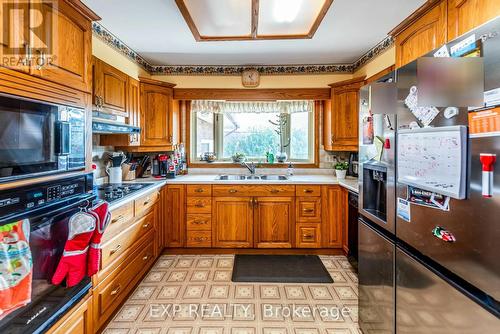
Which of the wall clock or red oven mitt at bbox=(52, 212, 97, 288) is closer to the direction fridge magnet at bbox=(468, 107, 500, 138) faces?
the red oven mitt

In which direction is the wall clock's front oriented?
toward the camera

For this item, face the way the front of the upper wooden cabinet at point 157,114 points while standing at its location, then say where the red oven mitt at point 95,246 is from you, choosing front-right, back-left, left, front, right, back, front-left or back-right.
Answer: front-right

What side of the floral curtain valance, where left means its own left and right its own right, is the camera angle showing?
front

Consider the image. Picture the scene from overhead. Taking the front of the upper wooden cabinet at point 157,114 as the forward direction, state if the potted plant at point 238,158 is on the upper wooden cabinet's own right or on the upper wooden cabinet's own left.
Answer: on the upper wooden cabinet's own left

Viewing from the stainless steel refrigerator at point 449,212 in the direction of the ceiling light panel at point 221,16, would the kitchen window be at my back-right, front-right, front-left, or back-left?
front-right

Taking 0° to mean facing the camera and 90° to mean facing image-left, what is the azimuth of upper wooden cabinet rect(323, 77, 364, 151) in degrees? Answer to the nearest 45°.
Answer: approximately 45°

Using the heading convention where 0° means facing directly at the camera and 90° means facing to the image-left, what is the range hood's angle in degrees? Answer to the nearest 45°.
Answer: approximately 315°

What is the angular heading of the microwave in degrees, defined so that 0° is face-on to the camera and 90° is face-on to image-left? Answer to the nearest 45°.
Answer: approximately 315°

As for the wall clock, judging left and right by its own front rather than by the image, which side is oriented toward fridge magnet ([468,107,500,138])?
front

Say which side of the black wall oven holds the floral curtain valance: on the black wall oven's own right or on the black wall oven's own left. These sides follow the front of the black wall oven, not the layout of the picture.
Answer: on the black wall oven's own left

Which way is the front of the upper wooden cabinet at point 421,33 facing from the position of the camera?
facing the viewer and to the left of the viewer

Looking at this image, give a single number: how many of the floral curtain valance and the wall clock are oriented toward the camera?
2
